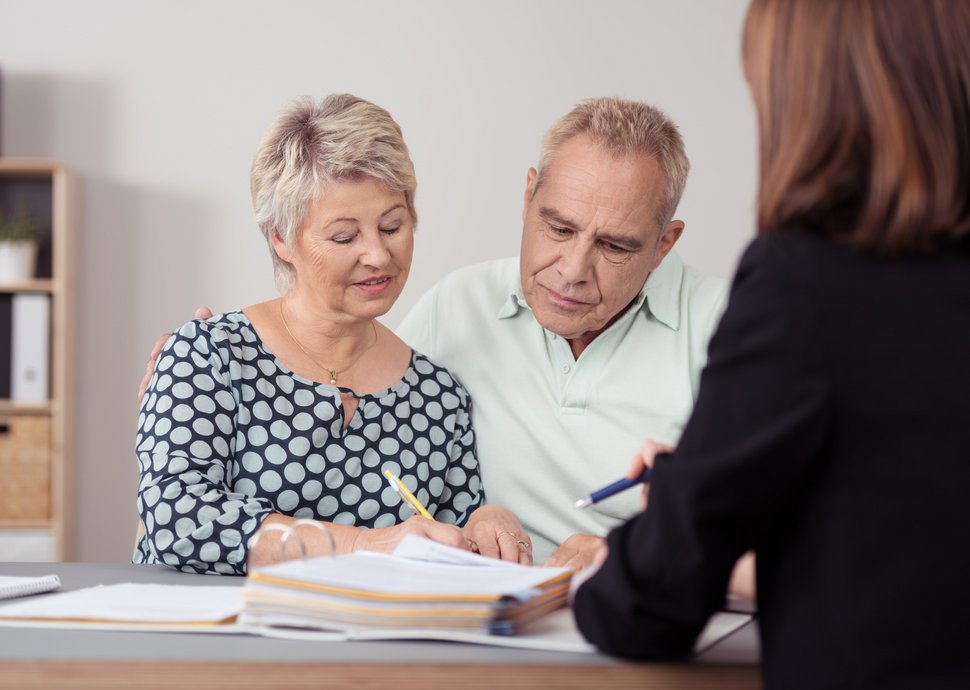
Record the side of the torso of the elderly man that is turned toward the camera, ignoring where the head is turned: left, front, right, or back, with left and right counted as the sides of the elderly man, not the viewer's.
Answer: front

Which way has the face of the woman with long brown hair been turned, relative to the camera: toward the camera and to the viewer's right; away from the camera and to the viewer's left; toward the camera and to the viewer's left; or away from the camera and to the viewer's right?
away from the camera and to the viewer's left

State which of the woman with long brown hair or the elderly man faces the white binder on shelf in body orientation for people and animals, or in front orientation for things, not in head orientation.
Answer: the woman with long brown hair

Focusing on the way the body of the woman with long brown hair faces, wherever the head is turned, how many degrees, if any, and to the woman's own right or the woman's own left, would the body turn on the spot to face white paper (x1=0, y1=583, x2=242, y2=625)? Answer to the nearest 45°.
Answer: approximately 45° to the woman's own left

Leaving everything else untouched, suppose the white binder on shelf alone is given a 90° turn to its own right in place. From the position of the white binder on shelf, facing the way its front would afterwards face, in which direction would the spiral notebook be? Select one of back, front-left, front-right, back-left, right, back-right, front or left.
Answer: left

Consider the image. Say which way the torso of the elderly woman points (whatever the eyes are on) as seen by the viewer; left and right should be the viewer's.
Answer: facing the viewer and to the right of the viewer

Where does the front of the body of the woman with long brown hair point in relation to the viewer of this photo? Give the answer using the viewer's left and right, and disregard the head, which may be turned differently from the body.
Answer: facing away from the viewer and to the left of the viewer

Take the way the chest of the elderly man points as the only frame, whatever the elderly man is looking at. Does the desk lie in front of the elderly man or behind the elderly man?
in front

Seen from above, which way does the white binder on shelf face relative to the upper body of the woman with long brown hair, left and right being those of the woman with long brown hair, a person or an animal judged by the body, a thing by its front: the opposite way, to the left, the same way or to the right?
the opposite way

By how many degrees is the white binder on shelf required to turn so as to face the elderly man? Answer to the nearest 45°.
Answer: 0° — it already faces them

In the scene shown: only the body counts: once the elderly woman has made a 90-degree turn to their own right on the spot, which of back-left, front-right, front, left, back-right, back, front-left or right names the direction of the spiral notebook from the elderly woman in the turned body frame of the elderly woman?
front

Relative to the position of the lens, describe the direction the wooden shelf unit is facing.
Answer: facing the viewer

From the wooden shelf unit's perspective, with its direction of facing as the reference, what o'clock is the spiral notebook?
The spiral notebook is roughly at 12 o'clock from the wooden shelf unit.

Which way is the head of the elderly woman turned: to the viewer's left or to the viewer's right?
to the viewer's right

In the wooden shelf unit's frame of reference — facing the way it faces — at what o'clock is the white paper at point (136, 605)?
The white paper is roughly at 12 o'clock from the wooden shelf unit.
